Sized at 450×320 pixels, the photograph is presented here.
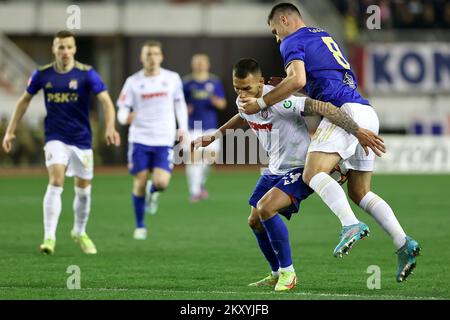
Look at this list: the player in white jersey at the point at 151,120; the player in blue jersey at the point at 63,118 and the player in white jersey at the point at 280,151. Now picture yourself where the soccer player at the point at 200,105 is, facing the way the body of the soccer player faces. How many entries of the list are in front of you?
3

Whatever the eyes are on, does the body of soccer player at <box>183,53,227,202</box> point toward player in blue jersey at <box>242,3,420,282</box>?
yes

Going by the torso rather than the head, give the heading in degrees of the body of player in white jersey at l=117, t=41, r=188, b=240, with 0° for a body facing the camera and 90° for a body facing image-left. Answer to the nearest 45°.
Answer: approximately 0°

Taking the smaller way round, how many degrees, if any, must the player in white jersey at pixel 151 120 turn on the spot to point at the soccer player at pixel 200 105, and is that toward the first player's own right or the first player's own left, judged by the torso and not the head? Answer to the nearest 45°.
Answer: approximately 180°

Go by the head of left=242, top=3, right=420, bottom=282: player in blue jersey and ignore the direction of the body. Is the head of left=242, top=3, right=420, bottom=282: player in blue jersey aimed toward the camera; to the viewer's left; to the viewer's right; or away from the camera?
to the viewer's left

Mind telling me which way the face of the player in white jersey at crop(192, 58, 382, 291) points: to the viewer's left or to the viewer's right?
to the viewer's left

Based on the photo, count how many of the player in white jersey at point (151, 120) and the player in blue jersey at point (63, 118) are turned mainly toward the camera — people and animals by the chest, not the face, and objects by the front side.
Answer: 2
